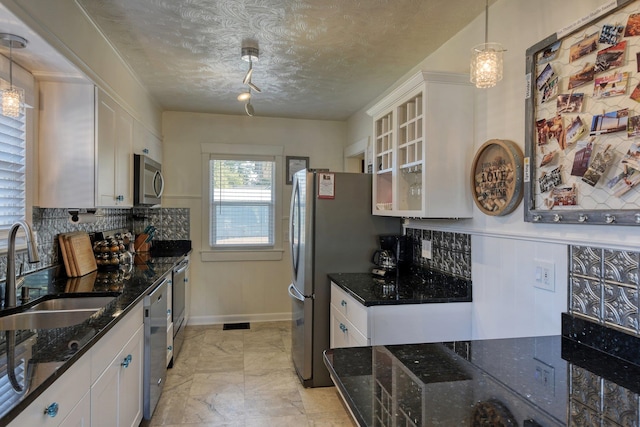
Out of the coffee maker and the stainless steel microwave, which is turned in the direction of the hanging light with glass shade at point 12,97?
the coffee maker

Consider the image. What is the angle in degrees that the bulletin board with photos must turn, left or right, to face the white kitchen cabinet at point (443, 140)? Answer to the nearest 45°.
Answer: approximately 90° to its right

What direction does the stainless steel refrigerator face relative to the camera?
to the viewer's left

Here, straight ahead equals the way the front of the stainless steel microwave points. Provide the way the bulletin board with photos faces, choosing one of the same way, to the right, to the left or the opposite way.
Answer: the opposite way

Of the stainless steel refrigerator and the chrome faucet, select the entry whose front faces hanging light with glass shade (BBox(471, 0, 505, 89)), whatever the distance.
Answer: the chrome faucet

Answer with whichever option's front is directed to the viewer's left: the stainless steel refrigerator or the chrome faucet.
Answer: the stainless steel refrigerator

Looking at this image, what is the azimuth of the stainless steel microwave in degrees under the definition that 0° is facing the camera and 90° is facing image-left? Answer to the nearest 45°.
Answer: approximately 270°

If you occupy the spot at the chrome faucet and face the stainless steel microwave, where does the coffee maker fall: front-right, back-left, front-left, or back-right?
front-right

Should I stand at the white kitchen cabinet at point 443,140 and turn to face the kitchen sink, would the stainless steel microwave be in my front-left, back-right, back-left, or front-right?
front-right

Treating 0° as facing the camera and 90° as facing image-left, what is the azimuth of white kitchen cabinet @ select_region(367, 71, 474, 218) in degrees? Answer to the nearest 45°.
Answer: approximately 45°

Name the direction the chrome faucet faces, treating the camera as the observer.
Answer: facing the viewer and to the right of the viewer

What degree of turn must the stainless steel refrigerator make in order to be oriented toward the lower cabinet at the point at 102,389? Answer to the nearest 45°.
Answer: approximately 45° to its left

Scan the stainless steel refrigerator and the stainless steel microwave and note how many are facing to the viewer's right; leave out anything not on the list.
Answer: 1

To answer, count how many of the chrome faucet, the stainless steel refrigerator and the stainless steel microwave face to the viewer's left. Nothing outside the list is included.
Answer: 1

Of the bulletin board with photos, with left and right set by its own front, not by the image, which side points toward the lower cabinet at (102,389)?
front

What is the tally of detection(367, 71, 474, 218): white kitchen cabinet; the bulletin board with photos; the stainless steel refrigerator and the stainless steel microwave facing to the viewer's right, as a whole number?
1

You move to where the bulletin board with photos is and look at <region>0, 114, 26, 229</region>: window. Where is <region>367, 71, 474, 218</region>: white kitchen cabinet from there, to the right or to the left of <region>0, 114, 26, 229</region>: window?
right

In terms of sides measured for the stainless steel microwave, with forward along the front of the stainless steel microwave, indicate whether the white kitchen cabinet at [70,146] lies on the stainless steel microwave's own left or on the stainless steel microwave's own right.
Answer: on the stainless steel microwave's own right
